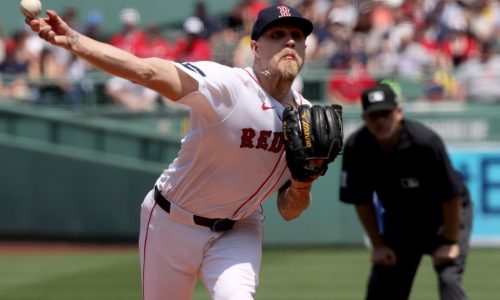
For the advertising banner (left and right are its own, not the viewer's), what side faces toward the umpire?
front

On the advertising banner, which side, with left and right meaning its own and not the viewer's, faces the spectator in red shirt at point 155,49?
right

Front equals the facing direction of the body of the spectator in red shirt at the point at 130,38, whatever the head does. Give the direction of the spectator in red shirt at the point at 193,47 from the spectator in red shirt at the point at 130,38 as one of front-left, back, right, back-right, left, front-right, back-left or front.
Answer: front-left

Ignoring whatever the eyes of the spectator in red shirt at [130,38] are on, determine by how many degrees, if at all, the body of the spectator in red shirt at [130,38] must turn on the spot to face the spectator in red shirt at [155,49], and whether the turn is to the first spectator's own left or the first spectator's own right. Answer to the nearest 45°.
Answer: approximately 45° to the first spectator's own left

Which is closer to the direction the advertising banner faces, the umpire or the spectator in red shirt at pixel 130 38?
the umpire

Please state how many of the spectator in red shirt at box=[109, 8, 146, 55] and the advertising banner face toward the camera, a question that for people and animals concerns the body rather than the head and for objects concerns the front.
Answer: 2

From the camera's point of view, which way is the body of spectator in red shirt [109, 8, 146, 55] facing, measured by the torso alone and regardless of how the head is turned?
toward the camera

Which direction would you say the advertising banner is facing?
toward the camera
